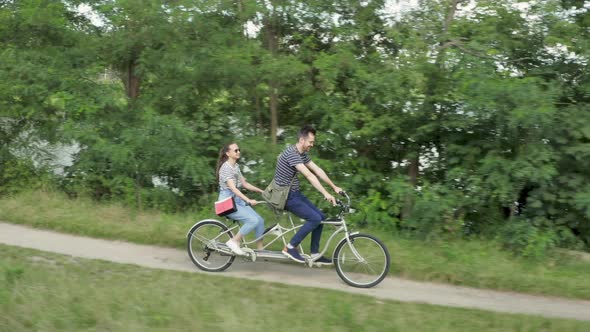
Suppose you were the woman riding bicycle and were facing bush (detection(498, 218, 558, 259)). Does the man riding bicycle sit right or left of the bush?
right

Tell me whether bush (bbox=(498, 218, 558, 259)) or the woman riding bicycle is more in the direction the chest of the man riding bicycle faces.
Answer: the bush

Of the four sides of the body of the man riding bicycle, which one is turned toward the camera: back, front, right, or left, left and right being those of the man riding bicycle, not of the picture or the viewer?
right

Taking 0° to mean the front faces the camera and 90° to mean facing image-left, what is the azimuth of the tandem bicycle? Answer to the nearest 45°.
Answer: approximately 270°

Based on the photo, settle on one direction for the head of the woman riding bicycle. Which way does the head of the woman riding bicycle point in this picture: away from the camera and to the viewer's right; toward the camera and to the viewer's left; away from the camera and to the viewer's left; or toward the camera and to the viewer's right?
toward the camera and to the viewer's right

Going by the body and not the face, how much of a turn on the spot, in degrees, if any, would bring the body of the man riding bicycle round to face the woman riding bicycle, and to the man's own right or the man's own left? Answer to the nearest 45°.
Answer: approximately 180°
